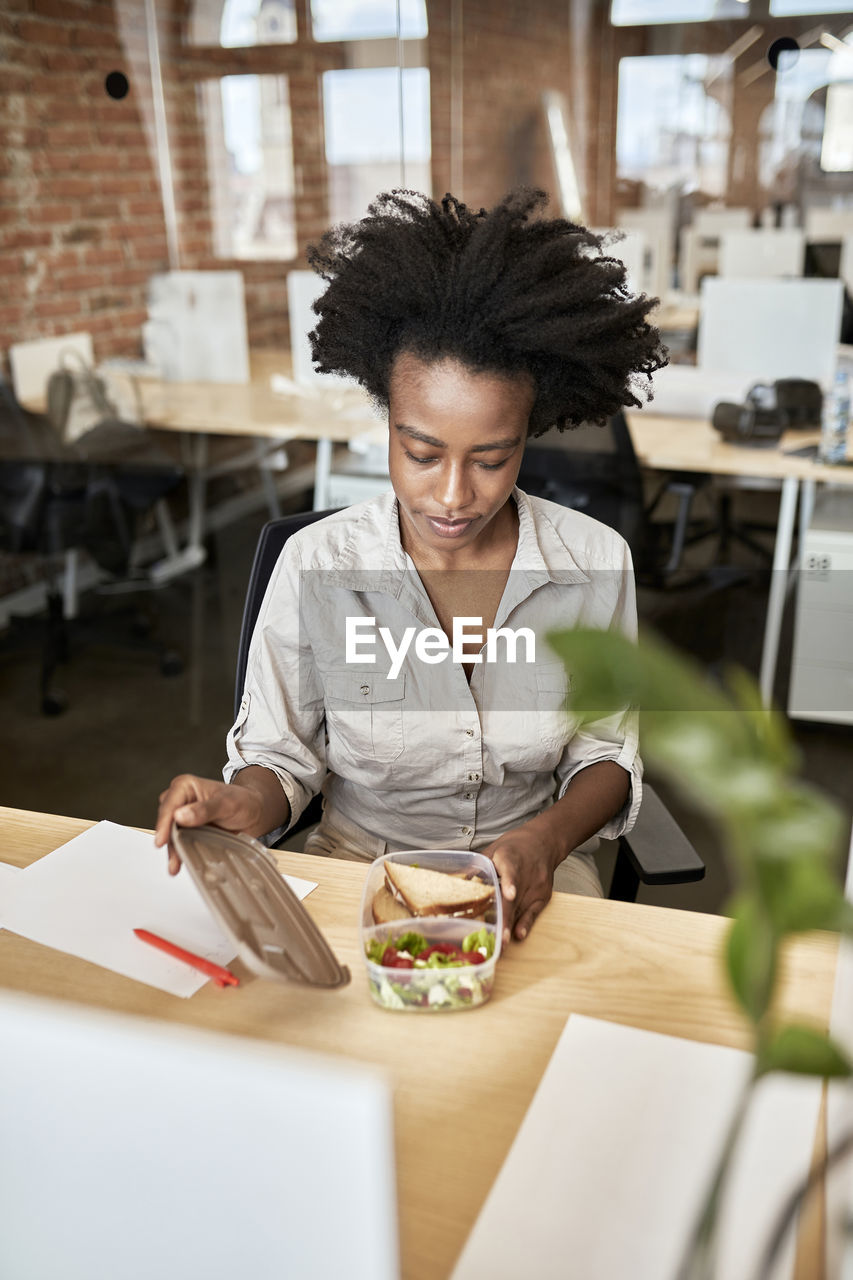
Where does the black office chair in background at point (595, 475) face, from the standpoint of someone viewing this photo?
facing away from the viewer and to the right of the viewer

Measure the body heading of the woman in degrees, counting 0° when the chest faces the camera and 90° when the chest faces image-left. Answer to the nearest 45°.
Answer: approximately 0°

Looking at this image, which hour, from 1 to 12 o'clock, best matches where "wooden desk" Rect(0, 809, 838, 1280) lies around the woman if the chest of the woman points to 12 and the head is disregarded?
The wooden desk is roughly at 12 o'clock from the woman.

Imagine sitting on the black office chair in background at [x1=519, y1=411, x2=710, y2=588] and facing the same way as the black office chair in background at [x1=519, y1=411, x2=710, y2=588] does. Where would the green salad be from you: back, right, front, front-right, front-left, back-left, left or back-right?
back-right

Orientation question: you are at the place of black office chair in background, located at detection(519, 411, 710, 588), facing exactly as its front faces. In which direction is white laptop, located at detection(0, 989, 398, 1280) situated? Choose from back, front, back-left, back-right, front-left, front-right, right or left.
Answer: back-right

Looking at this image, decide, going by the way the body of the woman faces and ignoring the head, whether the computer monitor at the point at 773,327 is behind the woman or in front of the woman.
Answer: behind

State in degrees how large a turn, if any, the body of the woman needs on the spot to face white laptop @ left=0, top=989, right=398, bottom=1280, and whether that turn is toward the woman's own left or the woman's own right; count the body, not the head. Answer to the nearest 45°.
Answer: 0° — they already face it

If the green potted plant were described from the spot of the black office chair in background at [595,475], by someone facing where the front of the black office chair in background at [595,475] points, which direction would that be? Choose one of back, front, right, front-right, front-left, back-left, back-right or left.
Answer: back-right

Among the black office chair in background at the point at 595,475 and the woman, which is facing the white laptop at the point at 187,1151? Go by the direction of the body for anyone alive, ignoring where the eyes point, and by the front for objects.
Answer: the woman

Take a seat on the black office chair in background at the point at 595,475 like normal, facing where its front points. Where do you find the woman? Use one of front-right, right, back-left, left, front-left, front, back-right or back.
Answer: back-right

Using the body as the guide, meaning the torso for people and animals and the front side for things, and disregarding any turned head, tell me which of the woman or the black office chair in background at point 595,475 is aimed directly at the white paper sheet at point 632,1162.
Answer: the woman
